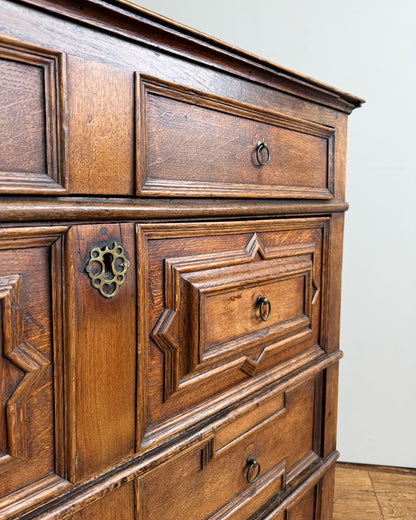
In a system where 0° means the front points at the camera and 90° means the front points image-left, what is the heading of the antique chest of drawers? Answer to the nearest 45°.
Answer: approximately 315°
